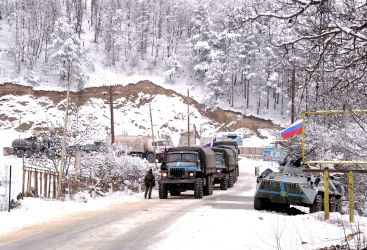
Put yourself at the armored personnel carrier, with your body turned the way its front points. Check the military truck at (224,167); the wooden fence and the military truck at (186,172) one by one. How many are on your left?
0

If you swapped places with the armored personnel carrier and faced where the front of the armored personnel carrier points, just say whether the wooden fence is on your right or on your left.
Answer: on your right

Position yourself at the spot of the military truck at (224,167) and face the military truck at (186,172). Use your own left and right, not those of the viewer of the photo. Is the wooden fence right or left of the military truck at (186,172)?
right

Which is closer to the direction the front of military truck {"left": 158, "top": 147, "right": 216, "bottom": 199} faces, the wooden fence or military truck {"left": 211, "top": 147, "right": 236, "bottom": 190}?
the wooden fence

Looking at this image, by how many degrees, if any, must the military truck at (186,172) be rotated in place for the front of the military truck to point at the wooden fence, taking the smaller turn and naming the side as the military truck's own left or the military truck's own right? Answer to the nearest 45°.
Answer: approximately 90° to the military truck's own right

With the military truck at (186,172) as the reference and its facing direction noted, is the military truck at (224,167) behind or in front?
behind

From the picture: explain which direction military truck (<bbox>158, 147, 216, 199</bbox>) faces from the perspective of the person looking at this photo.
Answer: facing the viewer

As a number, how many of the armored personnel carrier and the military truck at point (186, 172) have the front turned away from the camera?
0

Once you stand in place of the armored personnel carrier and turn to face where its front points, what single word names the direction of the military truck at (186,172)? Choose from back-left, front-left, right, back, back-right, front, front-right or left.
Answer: right

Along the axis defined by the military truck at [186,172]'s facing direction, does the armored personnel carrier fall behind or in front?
in front

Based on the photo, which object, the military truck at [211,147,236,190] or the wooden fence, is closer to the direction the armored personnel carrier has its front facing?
the wooden fence

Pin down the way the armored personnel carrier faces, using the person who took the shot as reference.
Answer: facing the viewer and to the left of the viewer

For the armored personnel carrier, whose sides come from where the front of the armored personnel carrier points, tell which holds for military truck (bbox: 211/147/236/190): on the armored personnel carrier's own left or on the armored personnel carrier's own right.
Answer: on the armored personnel carrier's own right

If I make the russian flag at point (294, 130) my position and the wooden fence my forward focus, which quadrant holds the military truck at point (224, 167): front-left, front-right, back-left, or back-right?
front-right

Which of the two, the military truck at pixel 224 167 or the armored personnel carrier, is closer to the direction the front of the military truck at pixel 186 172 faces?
the armored personnel carrier
